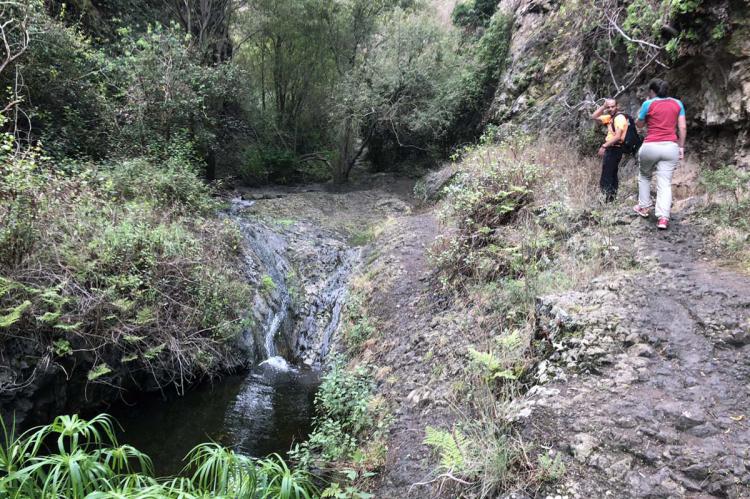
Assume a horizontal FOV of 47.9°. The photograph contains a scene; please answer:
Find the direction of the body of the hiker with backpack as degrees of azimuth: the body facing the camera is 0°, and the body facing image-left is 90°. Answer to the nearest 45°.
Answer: approximately 45°

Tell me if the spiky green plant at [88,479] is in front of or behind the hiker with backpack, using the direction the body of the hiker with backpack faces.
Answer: in front

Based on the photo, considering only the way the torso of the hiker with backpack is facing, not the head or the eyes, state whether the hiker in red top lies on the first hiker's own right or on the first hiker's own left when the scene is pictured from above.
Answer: on the first hiker's own left

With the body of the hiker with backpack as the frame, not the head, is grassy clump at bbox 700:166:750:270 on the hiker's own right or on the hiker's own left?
on the hiker's own left

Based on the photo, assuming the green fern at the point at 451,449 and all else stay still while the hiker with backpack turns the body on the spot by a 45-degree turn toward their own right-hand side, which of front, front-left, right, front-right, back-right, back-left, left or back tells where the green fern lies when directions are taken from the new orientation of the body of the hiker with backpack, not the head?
left

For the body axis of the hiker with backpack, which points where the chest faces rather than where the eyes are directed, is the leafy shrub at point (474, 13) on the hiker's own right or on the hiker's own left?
on the hiker's own right

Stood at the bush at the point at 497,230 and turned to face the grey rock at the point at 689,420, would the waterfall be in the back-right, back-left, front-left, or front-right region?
back-right

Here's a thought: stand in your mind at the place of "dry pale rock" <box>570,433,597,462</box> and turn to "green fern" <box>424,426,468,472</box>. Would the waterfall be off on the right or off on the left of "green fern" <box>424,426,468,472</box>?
right
